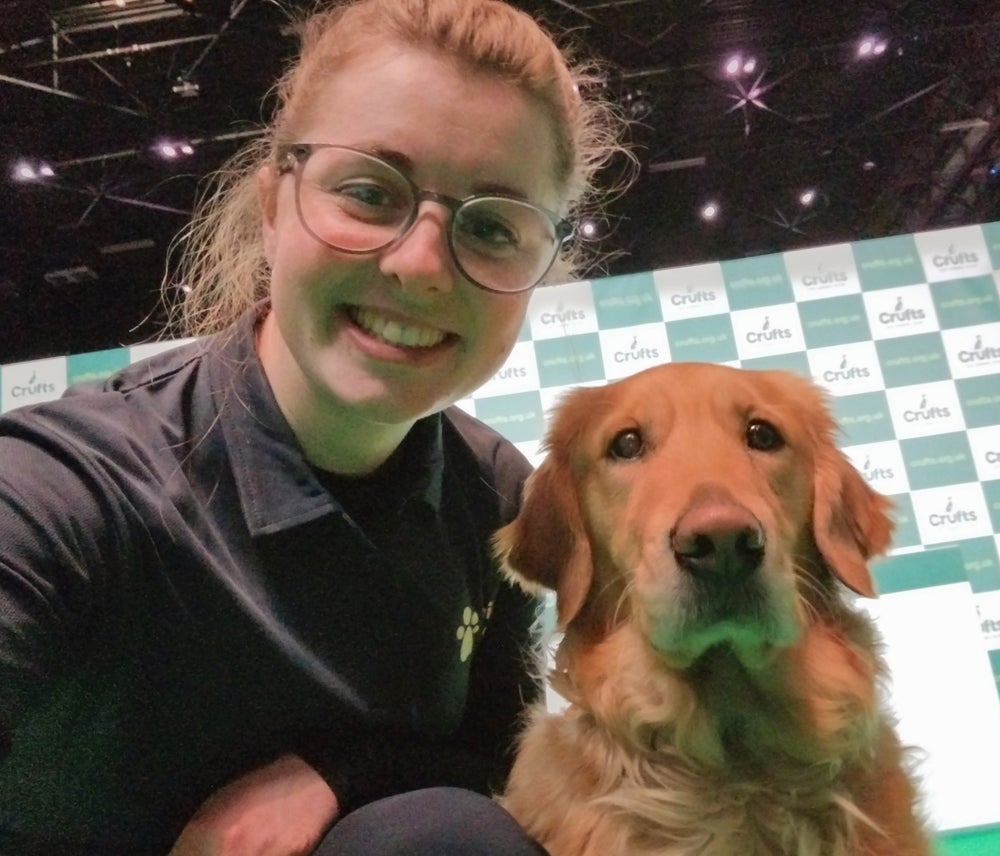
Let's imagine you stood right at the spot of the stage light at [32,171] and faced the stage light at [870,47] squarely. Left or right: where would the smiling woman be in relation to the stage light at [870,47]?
right

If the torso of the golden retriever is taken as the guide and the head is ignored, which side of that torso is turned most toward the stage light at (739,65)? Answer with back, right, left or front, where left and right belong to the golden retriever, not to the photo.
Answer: back

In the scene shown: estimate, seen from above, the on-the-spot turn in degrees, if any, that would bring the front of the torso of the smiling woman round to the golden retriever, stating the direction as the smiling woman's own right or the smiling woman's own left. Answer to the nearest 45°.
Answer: approximately 45° to the smiling woman's own left

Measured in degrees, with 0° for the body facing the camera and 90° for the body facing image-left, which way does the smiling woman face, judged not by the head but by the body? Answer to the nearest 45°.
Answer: approximately 315°

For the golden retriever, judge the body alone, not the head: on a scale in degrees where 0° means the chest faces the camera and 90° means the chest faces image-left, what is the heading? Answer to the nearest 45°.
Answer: approximately 0°

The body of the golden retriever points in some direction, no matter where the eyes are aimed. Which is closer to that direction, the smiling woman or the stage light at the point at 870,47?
the smiling woman

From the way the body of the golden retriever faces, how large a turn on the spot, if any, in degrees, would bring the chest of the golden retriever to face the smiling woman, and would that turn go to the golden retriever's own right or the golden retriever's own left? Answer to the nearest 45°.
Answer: approximately 45° to the golden retriever's own right

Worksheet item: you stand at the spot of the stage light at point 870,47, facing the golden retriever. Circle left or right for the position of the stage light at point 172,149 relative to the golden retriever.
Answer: right

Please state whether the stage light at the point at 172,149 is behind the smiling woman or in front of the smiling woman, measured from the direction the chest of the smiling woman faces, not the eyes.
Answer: behind
